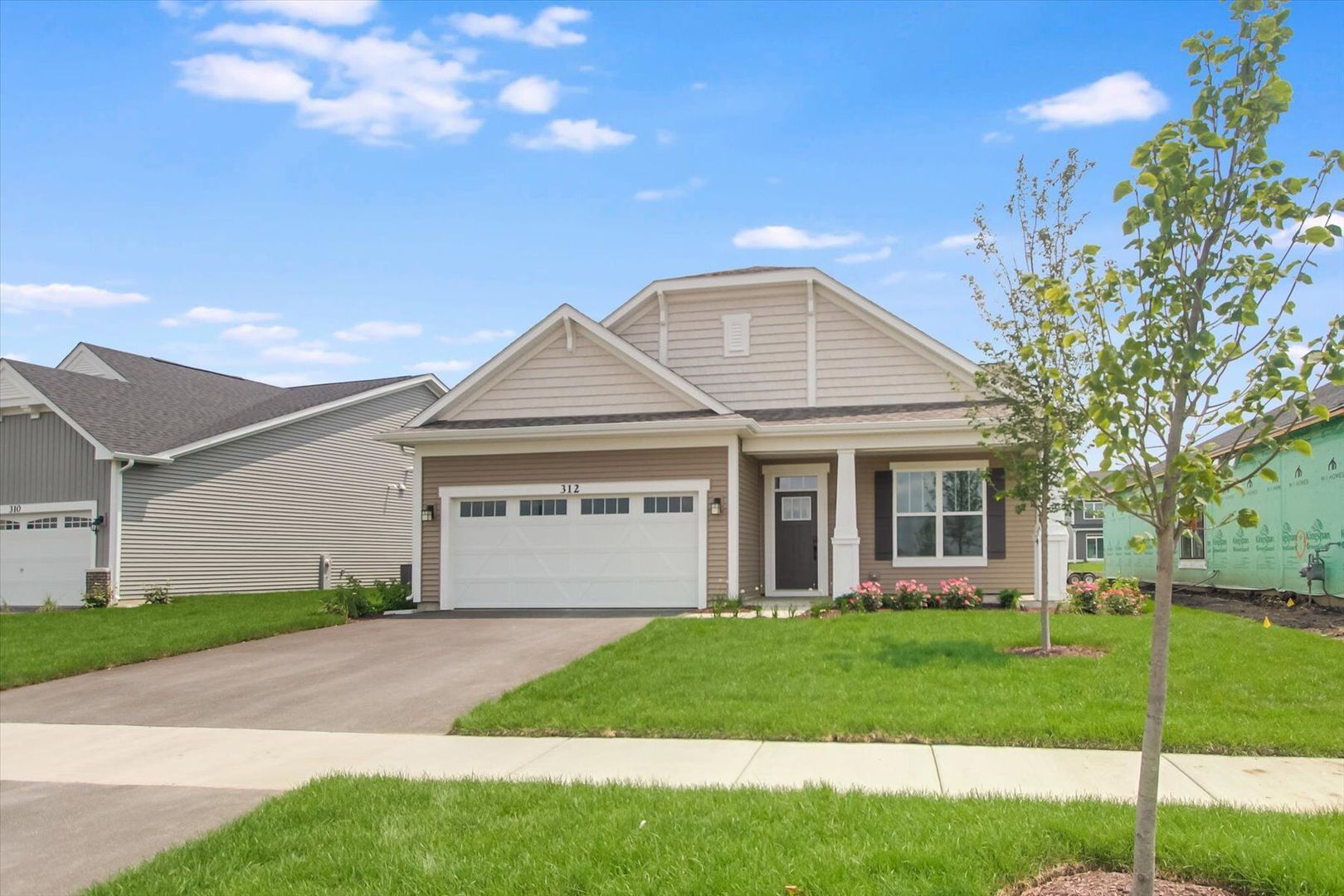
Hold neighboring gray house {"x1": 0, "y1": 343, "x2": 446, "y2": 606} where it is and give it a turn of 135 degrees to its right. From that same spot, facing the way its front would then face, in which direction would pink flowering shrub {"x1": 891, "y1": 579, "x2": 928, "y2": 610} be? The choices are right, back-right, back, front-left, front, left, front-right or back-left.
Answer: back-right

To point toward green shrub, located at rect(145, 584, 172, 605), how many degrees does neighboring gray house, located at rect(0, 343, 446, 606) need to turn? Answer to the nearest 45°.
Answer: approximately 45° to its left

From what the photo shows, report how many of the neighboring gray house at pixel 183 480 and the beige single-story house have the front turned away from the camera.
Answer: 0

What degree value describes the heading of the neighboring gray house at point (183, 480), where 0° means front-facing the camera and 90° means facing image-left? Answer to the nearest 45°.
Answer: approximately 45°

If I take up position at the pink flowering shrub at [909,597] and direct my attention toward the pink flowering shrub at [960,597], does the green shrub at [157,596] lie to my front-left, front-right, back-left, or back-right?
back-left

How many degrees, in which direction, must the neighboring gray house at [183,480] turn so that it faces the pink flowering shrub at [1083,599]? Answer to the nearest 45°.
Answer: approximately 90° to its left

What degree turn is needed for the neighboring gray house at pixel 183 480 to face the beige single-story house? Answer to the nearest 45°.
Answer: approximately 90° to its left

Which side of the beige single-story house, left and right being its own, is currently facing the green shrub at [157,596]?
right

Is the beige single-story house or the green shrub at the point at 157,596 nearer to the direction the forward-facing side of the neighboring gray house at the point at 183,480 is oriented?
the green shrub

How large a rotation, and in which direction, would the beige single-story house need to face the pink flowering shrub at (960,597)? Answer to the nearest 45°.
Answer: approximately 45° to its left

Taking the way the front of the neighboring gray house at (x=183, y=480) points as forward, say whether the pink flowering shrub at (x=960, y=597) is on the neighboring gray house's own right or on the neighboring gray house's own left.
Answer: on the neighboring gray house's own left

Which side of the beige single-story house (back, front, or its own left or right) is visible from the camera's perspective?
front
